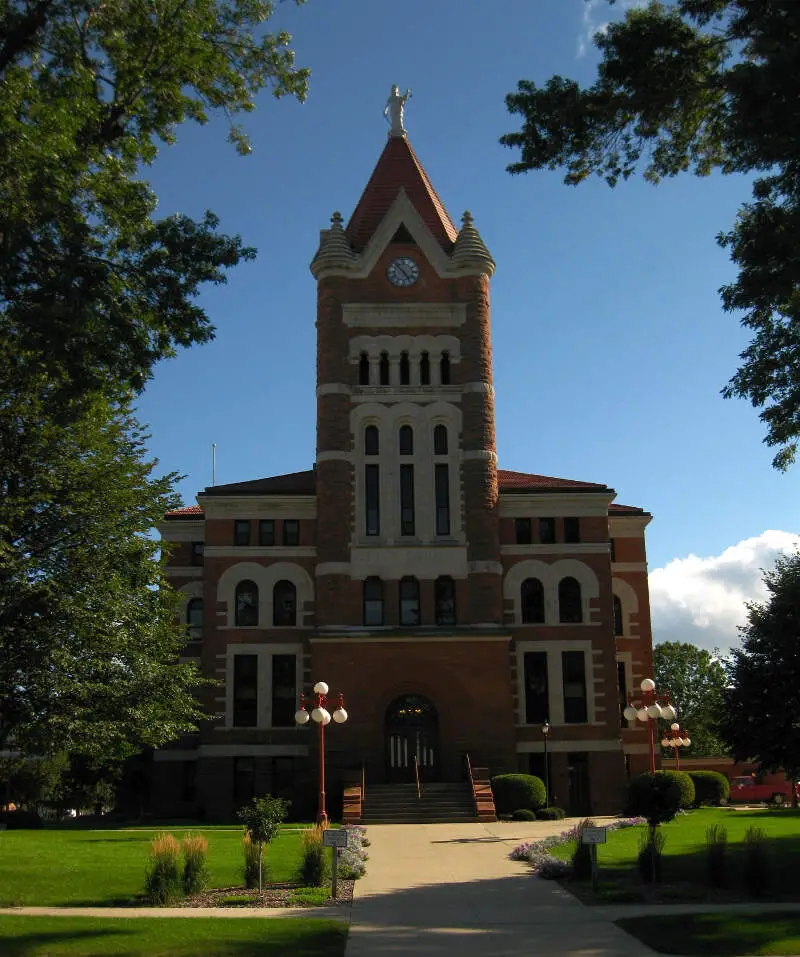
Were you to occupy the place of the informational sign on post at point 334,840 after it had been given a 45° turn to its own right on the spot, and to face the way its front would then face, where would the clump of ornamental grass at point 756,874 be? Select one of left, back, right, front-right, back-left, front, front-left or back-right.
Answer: back-left

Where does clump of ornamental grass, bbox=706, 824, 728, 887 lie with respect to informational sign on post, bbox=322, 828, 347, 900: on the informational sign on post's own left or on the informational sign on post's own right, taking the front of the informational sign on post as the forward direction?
on the informational sign on post's own left

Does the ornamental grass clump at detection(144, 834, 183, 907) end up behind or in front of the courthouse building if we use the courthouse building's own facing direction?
in front

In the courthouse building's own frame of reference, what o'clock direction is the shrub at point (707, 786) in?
The shrub is roughly at 9 o'clock from the courthouse building.

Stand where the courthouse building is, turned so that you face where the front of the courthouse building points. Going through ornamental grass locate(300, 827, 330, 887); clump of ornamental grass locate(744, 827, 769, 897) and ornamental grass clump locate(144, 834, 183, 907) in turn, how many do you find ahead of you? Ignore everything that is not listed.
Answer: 3

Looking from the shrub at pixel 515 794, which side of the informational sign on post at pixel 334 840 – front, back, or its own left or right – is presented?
back

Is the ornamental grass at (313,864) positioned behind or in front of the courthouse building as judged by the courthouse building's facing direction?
in front

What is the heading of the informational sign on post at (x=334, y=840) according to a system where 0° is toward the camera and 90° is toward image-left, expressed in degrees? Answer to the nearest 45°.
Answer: approximately 0°

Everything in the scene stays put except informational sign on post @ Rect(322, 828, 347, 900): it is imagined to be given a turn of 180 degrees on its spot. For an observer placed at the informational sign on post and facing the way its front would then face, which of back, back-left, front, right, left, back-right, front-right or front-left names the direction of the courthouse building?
front

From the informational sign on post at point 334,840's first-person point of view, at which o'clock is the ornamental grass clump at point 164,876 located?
The ornamental grass clump is roughly at 3 o'clock from the informational sign on post.

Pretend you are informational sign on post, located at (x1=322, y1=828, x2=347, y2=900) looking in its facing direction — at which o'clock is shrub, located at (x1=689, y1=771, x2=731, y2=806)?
The shrub is roughly at 7 o'clock from the informational sign on post.

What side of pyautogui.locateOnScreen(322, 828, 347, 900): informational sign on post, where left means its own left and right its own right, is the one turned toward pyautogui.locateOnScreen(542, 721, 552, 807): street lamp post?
back
